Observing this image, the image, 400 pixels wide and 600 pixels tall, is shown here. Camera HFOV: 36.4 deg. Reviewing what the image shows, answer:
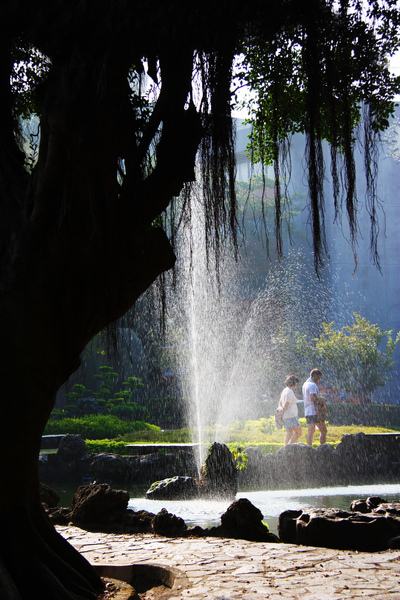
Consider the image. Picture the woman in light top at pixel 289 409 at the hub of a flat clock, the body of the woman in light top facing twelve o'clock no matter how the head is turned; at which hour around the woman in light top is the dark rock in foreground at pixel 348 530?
The dark rock in foreground is roughly at 3 o'clock from the woman in light top.

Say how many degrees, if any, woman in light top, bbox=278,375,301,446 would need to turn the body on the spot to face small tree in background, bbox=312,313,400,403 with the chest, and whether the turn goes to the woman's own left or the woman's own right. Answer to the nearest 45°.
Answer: approximately 90° to the woman's own left

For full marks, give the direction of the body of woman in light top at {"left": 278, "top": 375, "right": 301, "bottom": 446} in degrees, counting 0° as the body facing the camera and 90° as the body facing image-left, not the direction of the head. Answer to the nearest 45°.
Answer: approximately 270°

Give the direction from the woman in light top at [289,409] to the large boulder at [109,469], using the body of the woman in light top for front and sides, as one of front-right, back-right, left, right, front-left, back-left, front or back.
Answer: back

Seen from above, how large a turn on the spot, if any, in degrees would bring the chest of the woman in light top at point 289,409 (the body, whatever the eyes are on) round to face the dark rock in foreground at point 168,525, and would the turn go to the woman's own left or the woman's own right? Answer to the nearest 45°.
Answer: approximately 90° to the woman's own right

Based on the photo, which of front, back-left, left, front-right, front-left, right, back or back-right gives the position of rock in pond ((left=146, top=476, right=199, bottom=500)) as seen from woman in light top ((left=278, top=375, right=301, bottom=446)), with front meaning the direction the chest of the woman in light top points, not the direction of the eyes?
back-right

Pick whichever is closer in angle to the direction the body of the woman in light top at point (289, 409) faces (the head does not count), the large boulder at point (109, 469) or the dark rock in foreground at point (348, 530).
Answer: the dark rock in foreground

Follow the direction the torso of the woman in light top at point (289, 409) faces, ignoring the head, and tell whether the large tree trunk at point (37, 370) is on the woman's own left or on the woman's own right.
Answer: on the woman's own right

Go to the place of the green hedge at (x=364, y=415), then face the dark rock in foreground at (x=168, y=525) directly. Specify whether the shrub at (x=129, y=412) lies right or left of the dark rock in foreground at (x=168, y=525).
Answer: right

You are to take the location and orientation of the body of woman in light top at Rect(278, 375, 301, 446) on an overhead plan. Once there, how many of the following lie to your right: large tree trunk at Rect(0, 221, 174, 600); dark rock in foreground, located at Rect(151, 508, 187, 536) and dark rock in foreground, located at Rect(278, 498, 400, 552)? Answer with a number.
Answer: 3
